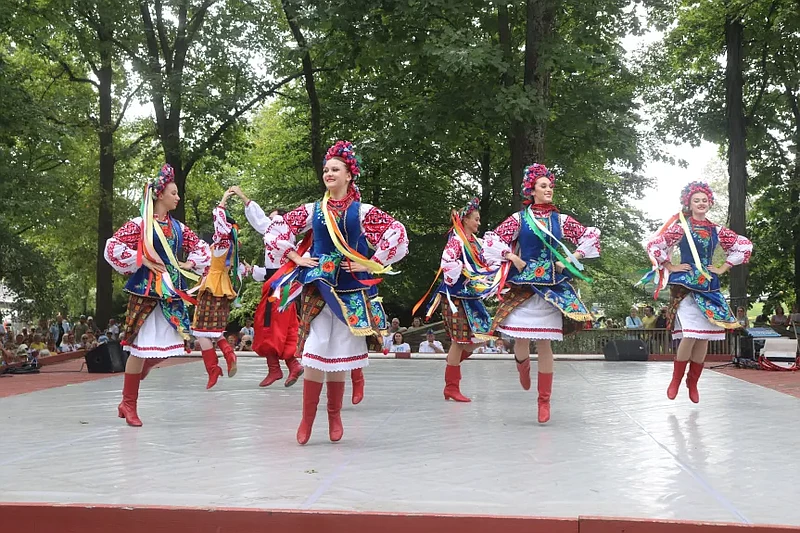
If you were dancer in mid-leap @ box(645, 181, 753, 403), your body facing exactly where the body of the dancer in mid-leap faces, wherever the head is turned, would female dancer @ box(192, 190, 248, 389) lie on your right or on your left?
on your right

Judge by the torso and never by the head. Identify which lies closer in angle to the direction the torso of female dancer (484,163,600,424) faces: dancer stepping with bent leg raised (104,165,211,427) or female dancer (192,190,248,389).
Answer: the dancer stepping with bent leg raised

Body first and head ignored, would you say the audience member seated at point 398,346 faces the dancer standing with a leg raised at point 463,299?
yes

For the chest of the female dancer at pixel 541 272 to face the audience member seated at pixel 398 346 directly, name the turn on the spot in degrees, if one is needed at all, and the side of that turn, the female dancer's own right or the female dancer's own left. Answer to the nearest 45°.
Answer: approximately 180°

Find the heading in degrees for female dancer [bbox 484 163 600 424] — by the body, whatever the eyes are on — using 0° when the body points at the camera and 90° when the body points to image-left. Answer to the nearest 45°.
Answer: approximately 0°

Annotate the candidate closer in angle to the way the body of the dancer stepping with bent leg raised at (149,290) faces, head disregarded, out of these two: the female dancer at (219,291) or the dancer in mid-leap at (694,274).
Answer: the dancer in mid-leap

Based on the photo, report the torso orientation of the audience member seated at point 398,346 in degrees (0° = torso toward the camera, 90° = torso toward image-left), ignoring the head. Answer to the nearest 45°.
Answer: approximately 0°

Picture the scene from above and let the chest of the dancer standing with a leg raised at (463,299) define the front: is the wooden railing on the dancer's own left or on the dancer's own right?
on the dancer's own left

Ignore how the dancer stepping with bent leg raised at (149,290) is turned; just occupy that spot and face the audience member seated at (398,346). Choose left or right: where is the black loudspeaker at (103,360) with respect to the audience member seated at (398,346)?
left

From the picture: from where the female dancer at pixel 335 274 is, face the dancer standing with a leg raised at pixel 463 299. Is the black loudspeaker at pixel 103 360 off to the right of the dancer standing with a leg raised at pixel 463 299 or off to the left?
left
